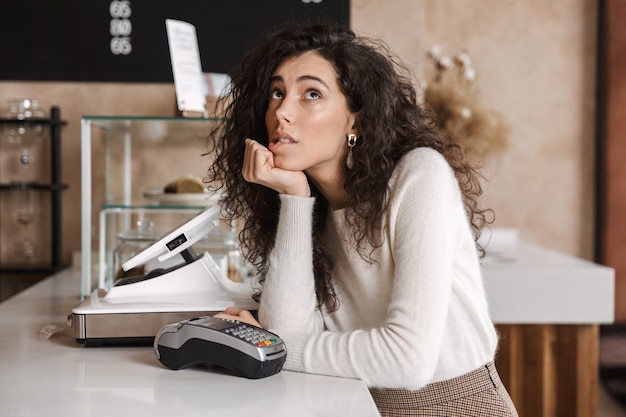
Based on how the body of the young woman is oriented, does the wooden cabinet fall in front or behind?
behind

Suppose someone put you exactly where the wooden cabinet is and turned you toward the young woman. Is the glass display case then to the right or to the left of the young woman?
right

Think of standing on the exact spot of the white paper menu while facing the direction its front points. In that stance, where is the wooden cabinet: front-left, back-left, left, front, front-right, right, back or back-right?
left

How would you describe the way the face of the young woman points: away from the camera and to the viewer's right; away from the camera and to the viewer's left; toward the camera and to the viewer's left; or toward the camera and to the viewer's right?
toward the camera and to the viewer's left

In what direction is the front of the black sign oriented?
toward the camera

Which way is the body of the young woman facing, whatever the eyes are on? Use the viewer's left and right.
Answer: facing the viewer and to the left of the viewer

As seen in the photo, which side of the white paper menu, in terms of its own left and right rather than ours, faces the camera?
front

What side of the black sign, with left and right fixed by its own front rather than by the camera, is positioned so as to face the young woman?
front

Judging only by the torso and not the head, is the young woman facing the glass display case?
no
